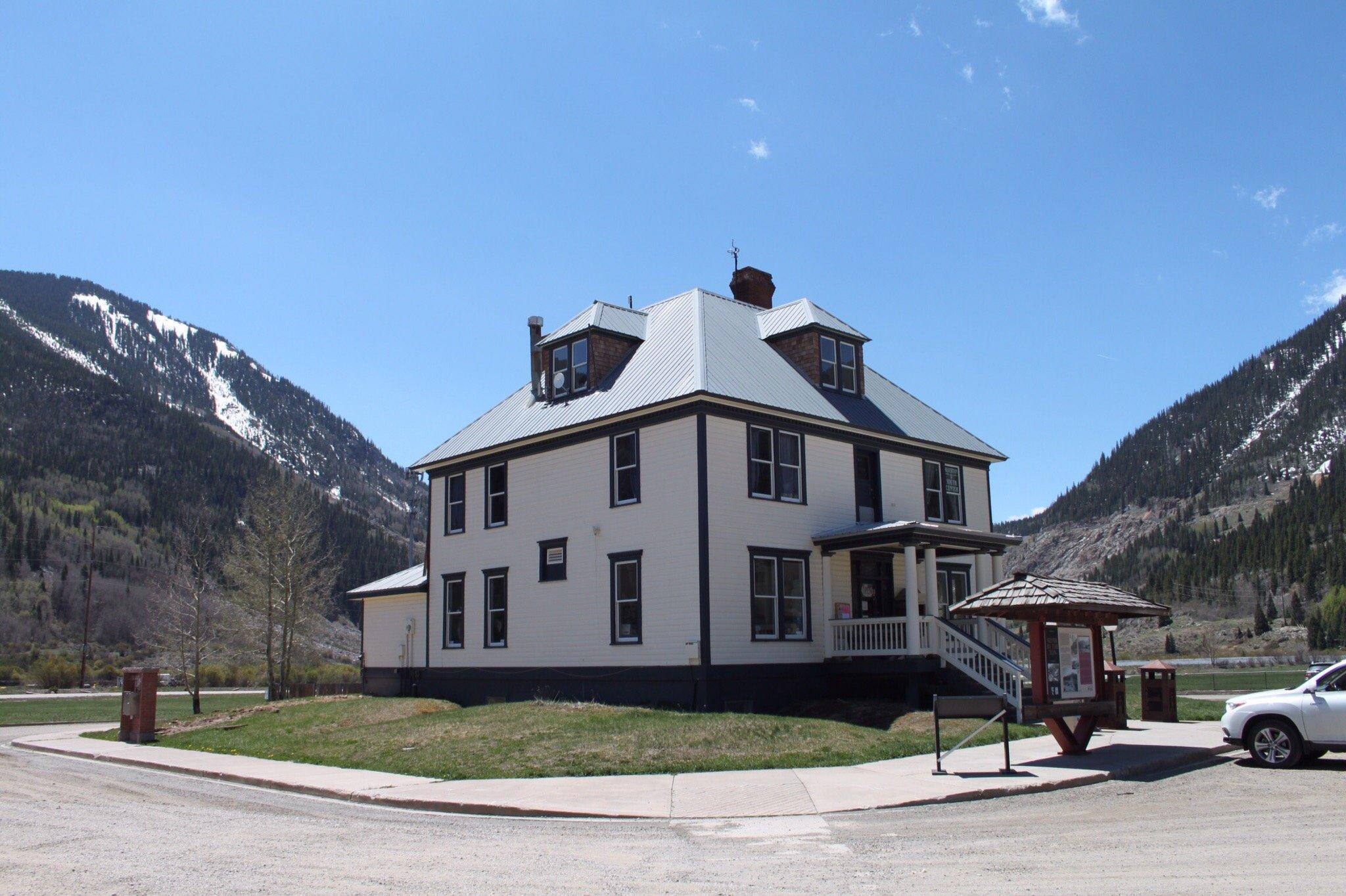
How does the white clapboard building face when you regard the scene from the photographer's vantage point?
facing the viewer and to the right of the viewer

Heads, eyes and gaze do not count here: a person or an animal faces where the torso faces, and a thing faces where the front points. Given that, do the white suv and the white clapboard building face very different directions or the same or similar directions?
very different directions

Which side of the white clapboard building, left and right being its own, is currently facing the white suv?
front

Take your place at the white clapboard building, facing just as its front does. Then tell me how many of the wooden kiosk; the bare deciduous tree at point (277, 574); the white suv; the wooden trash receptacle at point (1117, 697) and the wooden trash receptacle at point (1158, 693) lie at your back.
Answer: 1

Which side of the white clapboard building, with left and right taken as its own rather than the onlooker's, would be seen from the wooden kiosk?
front

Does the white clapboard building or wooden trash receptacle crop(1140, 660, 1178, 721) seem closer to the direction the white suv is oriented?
the white clapboard building

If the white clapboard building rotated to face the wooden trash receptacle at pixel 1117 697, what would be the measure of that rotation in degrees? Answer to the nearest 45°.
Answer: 0° — it already faces it

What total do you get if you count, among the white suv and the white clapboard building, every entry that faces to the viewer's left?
1

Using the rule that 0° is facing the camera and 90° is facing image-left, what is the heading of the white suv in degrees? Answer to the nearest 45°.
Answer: approximately 90°

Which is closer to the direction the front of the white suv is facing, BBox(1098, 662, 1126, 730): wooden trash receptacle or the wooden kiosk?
the wooden kiosk

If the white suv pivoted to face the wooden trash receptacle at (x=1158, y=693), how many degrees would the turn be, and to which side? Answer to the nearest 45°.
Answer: approximately 90° to its right

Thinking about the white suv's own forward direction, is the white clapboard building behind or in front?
in front
